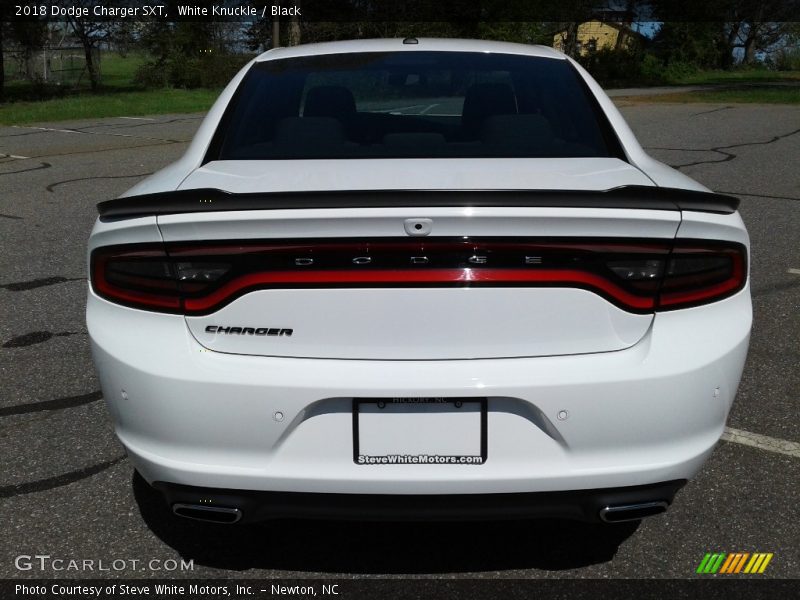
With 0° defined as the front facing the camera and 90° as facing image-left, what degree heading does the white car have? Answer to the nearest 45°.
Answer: approximately 180°
